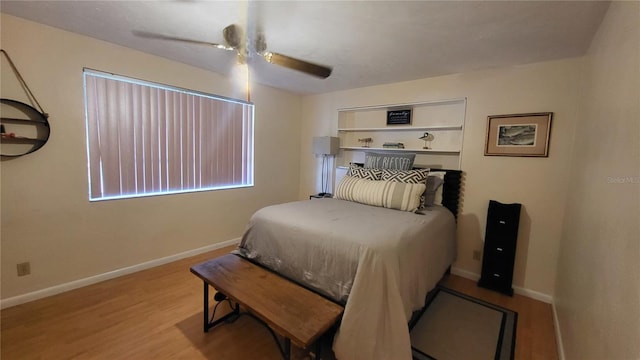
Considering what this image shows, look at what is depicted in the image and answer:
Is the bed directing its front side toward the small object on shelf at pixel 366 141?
no

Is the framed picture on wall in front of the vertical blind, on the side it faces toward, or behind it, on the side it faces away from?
in front

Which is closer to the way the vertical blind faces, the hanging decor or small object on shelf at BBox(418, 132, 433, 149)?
the small object on shelf

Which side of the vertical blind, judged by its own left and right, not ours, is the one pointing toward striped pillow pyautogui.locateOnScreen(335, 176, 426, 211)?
front

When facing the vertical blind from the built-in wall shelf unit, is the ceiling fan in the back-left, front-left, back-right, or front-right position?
front-left

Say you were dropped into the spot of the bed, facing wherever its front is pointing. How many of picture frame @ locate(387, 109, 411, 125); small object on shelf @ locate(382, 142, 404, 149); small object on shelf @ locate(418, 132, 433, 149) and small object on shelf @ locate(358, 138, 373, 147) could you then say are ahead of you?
0

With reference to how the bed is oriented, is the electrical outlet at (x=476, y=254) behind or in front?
behind

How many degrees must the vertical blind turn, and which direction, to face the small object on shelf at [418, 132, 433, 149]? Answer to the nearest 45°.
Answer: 0° — it already faces it

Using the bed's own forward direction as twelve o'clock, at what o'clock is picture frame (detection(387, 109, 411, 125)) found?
The picture frame is roughly at 5 o'clock from the bed.

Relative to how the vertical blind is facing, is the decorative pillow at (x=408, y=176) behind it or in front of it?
in front

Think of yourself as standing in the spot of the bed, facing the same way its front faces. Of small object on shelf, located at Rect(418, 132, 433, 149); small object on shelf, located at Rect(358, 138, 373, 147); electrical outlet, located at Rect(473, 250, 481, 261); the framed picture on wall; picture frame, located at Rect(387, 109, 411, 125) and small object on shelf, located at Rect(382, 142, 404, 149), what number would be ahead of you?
0

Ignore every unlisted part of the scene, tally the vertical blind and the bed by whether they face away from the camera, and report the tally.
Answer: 0

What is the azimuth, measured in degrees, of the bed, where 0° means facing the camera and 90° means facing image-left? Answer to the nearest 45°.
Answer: approximately 45°

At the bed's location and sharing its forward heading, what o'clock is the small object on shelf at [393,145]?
The small object on shelf is roughly at 5 o'clock from the bed.

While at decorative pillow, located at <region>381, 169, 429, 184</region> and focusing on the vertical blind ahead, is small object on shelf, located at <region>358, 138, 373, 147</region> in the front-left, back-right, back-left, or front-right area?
front-right
